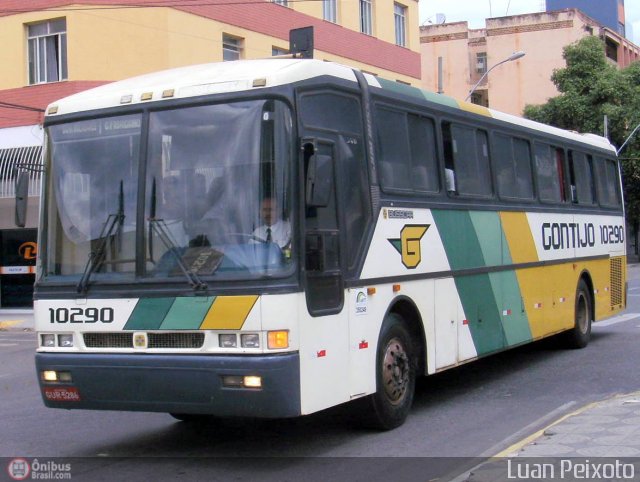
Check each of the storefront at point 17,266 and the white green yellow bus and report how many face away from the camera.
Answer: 0

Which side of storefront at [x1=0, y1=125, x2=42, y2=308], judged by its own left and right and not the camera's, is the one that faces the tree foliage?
left

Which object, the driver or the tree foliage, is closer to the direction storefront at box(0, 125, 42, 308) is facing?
the driver

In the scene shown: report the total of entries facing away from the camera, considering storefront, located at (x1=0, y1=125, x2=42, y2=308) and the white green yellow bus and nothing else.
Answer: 0

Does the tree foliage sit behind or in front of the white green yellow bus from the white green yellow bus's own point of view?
behind

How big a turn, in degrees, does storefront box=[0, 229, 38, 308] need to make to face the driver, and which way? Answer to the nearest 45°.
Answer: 0° — it already faces them
